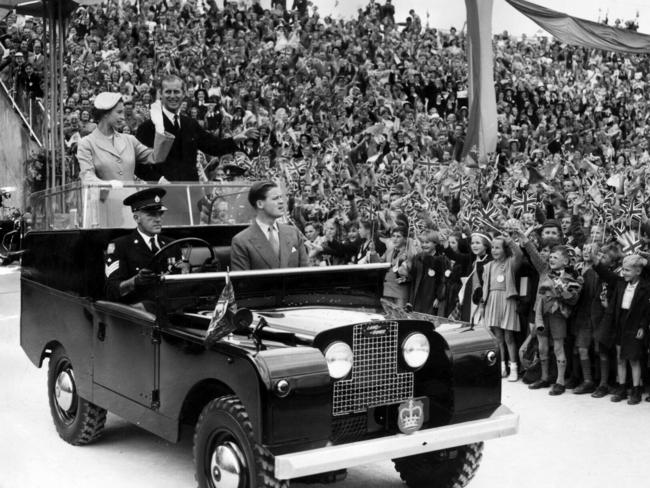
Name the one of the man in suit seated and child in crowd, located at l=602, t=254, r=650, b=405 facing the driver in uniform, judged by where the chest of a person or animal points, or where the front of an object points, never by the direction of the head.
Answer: the child in crowd

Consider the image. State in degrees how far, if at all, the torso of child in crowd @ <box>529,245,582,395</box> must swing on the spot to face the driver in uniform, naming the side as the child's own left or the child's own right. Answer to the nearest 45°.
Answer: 0° — they already face them

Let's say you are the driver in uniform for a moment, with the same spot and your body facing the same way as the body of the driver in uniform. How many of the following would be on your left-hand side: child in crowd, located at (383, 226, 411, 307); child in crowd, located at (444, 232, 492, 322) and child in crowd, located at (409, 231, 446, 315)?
3

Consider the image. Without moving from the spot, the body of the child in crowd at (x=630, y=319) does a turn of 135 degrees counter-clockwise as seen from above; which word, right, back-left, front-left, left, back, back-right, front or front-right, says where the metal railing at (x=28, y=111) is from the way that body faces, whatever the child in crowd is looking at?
back-left

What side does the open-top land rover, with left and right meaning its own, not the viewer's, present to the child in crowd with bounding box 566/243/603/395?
left

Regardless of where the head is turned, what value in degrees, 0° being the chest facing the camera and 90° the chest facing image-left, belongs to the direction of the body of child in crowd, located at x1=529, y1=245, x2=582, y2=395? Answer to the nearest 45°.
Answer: approximately 45°

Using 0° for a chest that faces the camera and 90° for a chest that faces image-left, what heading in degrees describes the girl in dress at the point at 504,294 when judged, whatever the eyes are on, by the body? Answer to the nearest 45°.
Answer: approximately 45°

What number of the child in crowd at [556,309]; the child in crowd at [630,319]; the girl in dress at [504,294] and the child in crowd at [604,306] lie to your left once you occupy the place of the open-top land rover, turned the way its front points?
4

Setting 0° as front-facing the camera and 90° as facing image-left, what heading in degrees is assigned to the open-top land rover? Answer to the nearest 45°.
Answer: approximately 315°

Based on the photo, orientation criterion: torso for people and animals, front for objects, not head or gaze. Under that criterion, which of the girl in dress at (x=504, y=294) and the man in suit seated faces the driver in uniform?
the girl in dress

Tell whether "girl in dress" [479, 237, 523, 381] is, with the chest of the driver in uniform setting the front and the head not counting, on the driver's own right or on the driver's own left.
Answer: on the driver's own left
